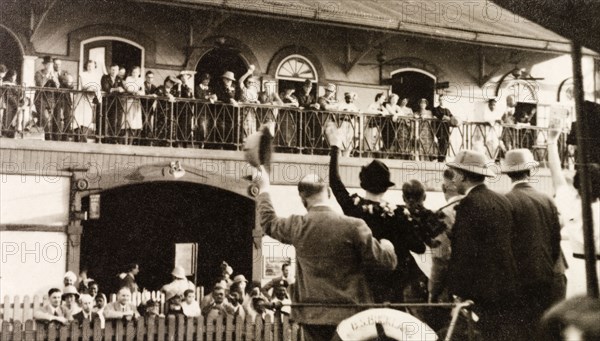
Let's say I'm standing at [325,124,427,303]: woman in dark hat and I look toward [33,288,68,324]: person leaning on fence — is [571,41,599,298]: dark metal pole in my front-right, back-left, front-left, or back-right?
back-left

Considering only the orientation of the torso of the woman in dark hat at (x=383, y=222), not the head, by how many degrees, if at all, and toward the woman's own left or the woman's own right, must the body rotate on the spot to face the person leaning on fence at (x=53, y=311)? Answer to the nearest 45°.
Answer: approximately 45° to the woman's own left

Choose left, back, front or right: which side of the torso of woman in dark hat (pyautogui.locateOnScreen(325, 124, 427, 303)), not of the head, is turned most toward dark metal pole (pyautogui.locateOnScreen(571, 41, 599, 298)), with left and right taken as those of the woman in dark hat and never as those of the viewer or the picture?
back

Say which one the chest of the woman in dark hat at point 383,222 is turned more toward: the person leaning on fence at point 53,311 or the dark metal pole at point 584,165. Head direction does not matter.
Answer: the person leaning on fence

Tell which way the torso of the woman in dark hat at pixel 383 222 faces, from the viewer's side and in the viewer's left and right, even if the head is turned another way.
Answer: facing away from the viewer
